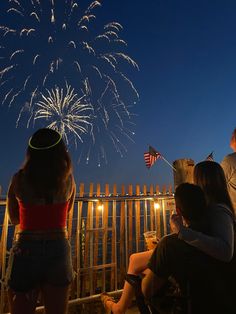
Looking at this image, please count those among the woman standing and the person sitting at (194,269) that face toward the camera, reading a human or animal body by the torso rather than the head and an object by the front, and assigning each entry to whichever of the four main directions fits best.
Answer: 0

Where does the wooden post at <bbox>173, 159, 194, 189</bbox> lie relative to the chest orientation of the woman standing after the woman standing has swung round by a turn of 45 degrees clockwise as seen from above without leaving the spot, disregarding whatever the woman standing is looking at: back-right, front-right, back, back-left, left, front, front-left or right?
front

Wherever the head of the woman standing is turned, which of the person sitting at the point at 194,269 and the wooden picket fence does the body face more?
the wooden picket fence

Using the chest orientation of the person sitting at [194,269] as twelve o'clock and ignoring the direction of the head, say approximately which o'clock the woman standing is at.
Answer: The woman standing is roughly at 10 o'clock from the person sitting.

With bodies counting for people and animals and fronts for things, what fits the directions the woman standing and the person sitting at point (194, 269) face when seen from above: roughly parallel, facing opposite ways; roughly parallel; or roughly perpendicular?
roughly parallel

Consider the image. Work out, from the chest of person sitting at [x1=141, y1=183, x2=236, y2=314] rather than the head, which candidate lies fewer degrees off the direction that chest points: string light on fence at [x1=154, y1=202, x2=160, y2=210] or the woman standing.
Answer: the string light on fence

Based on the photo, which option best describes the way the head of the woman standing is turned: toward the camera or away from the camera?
away from the camera

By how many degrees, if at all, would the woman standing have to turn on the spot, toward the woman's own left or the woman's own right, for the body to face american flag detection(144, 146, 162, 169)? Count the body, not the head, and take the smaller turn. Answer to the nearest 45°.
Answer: approximately 45° to the woman's own right

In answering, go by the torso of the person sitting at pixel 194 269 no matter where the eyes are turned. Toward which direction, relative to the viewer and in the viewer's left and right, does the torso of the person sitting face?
facing away from the viewer and to the left of the viewer

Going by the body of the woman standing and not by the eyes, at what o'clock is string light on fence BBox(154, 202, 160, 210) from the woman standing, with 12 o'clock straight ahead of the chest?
The string light on fence is roughly at 1 o'clock from the woman standing.

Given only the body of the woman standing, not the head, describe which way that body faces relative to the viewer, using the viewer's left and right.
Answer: facing away from the viewer

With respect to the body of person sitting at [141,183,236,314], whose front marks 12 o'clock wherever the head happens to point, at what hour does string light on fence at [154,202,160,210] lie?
The string light on fence is roughly at 1 o'clock from the person sitting.
